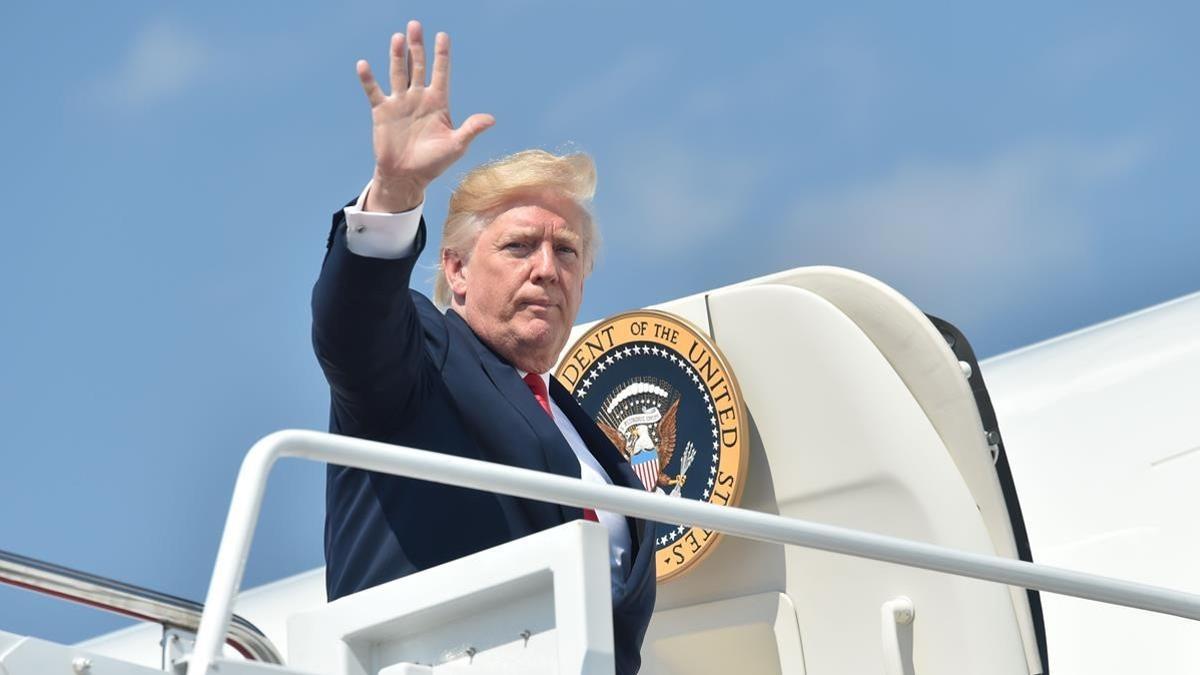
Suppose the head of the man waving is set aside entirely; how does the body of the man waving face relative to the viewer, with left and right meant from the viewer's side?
facing the viewer and to the right of the viewer
